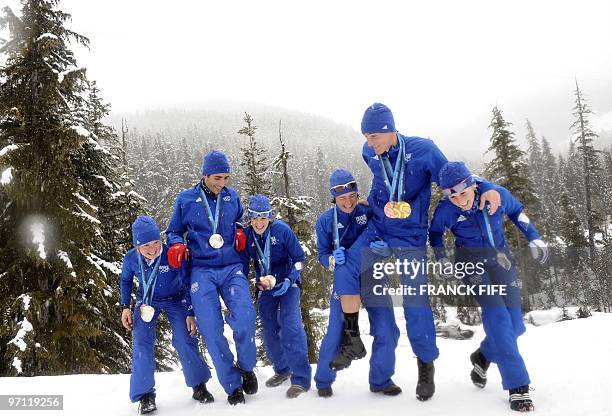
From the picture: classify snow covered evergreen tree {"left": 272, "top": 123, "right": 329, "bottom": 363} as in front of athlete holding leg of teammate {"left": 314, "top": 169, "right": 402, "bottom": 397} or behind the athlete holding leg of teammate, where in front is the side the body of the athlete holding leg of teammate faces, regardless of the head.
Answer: behind

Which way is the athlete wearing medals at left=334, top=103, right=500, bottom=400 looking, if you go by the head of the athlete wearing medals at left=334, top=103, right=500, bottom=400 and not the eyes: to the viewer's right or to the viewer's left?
to the viewer's left

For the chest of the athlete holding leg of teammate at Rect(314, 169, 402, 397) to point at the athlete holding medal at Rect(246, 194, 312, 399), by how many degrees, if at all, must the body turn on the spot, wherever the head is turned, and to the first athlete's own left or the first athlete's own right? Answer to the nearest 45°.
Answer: approximately 135° to the first athlete's own right

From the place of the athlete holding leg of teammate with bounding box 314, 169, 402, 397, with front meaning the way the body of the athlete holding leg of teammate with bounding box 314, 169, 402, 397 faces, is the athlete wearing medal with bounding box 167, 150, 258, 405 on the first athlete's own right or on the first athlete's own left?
on the first athlete's own right

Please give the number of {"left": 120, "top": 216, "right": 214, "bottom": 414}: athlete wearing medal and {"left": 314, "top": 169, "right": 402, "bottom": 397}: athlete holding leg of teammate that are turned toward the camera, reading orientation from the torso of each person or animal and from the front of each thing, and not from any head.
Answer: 2

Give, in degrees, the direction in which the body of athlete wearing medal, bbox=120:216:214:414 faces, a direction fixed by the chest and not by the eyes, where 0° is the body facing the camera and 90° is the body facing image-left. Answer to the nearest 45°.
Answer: approximately 0°

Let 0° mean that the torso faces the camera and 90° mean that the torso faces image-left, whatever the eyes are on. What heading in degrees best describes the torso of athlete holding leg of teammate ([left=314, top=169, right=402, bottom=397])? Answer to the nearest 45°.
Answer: approximately 0°
